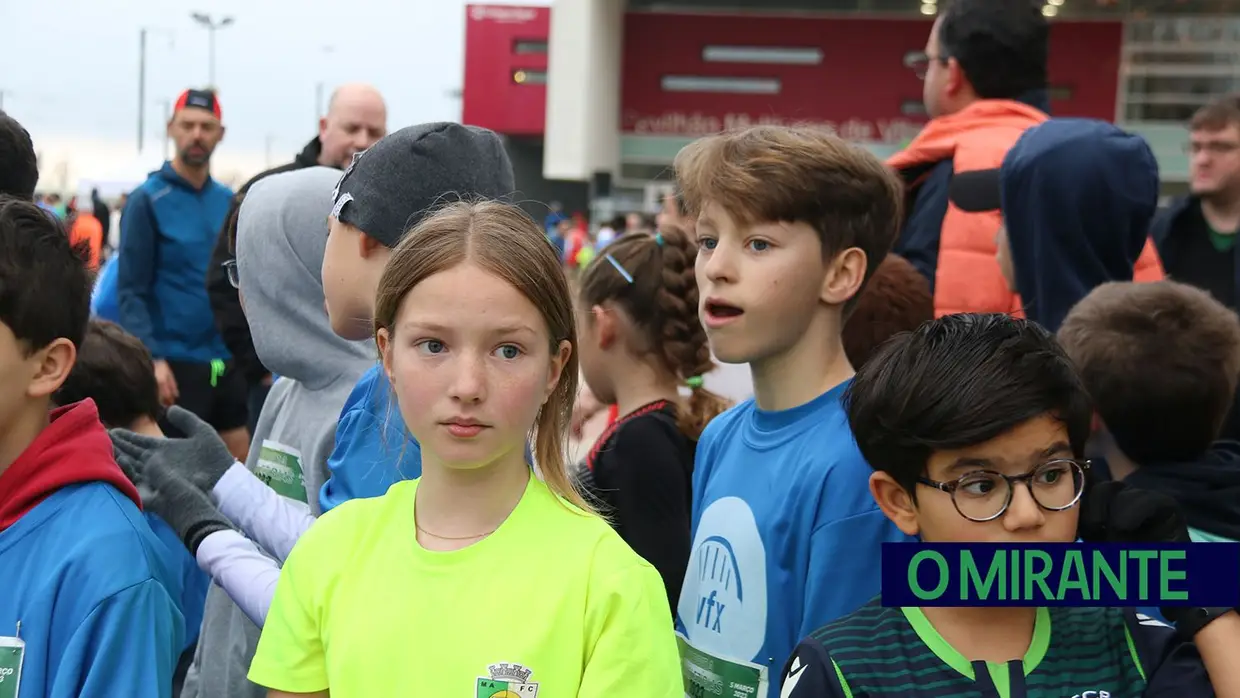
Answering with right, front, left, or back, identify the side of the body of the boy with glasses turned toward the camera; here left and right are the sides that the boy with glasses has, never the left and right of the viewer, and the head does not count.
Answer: front

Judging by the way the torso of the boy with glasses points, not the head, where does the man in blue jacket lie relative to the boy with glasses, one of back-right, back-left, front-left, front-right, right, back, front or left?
back-right

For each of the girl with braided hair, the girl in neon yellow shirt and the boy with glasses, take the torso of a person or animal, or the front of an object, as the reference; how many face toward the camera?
2

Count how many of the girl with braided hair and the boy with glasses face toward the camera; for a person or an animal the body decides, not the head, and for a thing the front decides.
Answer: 1

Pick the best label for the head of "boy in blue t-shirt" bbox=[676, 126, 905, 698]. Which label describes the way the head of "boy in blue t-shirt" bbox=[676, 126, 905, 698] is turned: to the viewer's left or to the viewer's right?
to the viewer's left

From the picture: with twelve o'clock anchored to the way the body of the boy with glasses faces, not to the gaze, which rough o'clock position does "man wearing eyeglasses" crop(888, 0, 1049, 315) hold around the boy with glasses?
The man wearing eyeglasses is roughly at 6 o'clock from the boy with glasses.

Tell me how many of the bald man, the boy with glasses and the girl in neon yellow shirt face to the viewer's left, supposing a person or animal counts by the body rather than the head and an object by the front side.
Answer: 0

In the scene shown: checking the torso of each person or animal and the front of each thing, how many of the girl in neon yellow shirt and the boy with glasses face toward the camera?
2

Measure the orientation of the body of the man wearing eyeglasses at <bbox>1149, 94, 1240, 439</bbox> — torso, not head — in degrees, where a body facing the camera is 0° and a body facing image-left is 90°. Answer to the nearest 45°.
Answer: approximately 45°

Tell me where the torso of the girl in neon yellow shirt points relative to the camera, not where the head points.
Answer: toward the camera

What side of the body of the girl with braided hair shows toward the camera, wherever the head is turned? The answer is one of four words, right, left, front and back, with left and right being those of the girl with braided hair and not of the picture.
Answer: left

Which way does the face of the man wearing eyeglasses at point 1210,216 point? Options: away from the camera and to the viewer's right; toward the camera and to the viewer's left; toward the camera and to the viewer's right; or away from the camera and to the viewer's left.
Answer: toward the camera and to the viewer's left

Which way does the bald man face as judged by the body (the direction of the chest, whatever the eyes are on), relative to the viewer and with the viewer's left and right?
facing the viewer and to the right of the viewer

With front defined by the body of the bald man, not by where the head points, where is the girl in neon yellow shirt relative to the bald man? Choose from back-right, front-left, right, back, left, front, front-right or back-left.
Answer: front-right
